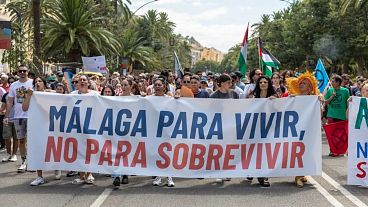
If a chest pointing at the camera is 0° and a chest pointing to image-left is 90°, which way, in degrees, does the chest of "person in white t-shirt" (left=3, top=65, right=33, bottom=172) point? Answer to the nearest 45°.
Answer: approximately 0°

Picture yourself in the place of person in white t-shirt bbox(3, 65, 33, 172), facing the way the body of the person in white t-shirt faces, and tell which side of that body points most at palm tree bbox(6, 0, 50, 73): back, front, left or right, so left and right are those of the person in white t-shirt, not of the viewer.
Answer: back

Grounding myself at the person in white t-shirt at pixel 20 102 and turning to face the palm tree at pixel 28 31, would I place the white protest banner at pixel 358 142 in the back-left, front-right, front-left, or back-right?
back-right

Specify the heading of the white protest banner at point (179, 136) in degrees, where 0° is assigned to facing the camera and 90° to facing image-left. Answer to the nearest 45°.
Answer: approximately 0°

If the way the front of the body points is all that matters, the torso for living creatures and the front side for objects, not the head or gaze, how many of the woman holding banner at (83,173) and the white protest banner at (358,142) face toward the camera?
2

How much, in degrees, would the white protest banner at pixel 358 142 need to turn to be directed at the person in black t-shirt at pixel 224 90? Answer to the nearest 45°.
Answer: approximately 90° to its right

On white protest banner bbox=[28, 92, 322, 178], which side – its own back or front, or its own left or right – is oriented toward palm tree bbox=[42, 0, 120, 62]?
back

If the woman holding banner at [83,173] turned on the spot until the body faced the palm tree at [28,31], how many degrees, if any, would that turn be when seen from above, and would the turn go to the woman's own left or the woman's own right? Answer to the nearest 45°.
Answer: approximately 180°

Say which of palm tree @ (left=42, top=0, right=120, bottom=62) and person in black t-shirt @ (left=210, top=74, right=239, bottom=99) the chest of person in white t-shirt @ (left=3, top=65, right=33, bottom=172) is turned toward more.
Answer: the person in black t-shirt

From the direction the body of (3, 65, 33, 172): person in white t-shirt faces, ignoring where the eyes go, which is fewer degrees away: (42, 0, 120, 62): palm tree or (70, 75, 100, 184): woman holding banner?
the woman holding banner

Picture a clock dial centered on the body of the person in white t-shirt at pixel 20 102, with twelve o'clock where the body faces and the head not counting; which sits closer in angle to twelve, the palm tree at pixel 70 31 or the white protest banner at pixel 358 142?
the white protest banner

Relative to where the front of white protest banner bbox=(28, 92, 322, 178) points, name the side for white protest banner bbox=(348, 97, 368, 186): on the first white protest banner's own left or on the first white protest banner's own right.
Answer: on the first white protest banner's own left
